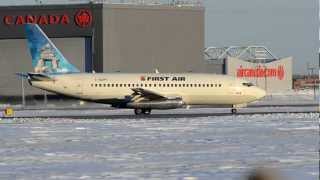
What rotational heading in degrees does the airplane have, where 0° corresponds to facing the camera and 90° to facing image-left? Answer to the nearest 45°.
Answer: approximately 270°
